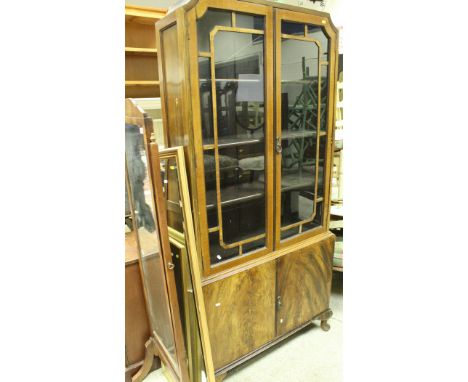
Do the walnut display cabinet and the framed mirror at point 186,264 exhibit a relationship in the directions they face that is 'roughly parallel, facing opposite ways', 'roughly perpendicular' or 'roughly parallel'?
roughly perpendicular

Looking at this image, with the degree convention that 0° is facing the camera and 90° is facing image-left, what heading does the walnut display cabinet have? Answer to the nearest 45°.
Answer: approximately 315°
